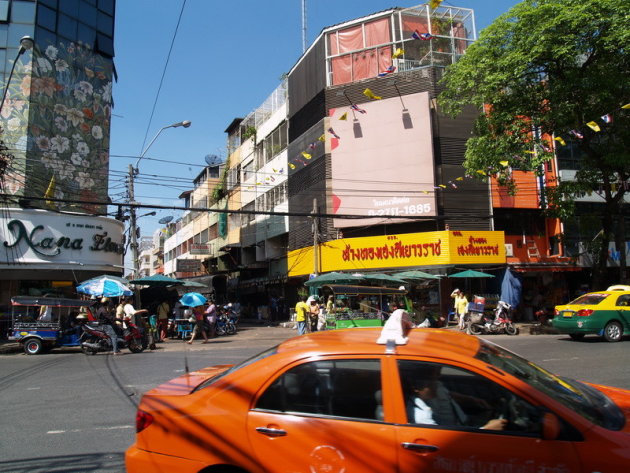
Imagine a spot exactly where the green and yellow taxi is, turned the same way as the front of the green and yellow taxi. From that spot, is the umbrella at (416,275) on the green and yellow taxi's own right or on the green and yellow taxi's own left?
on the green and yellow taxi's own left

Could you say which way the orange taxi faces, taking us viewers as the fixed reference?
facing to the right of the viewer

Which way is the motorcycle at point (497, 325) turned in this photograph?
to the viewer's right

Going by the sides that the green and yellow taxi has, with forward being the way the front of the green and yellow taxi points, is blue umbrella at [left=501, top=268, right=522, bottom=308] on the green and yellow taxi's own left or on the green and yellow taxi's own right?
on the green and yellow taxi's own left
